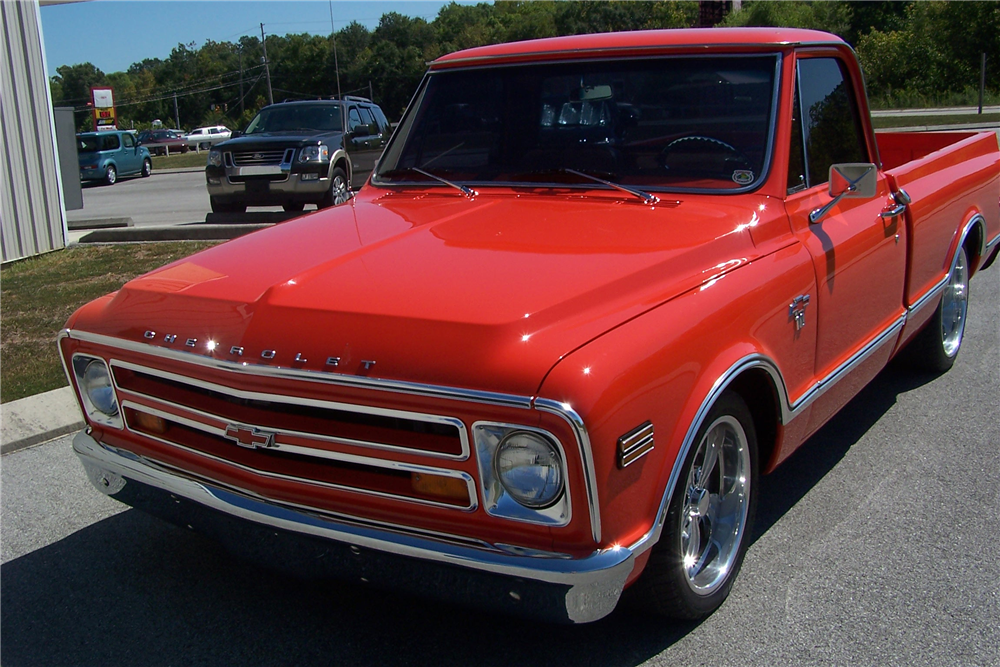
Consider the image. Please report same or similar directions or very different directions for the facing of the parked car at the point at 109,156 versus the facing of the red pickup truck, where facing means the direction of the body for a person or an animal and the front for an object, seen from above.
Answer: very different directions

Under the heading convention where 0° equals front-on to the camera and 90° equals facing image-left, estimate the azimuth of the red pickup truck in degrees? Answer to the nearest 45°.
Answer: approximately 45°

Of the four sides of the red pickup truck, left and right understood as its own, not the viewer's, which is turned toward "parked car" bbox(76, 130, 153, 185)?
right

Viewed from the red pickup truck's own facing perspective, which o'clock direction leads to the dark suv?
The dark suv is roughly at 4 o'clock from the red pickup truck.

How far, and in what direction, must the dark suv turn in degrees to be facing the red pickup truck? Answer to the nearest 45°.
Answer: approximately 45° to its left

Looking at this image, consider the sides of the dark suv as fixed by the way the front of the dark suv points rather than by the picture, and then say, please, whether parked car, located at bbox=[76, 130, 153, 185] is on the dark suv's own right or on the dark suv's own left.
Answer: on the dark suv's own right
